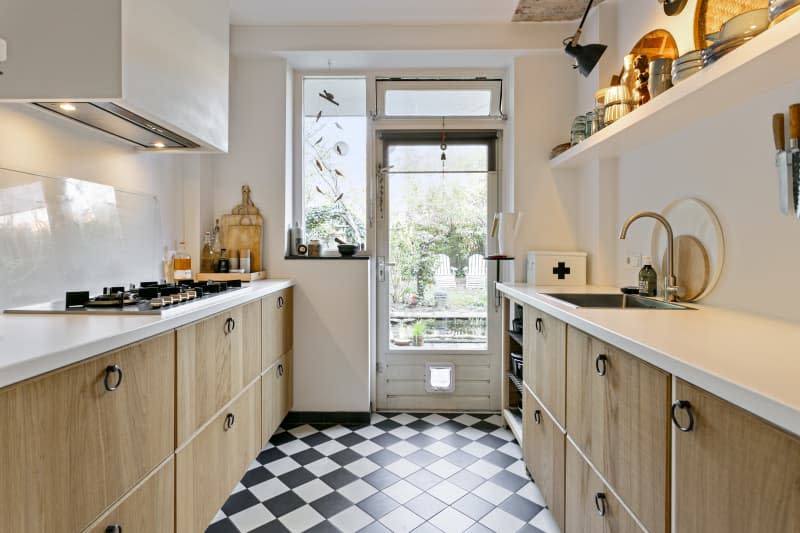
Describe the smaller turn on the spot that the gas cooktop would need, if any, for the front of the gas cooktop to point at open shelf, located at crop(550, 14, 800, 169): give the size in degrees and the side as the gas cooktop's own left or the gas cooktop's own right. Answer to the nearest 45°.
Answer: approximately 45° to the gas cooktop's own right

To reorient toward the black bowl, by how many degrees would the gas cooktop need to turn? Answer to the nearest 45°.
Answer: approximately 45° to its left

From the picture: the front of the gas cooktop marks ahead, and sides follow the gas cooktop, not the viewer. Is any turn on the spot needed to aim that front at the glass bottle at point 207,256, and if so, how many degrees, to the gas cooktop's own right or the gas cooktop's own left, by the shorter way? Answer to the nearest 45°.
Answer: approximately 90° to the gas cooktop's own left

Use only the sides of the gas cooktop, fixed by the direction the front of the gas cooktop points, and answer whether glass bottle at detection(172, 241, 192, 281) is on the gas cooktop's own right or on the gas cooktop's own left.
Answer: on the gas cooktop's own left

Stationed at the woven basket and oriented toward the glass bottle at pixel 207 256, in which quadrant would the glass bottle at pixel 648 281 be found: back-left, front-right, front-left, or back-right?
front-right

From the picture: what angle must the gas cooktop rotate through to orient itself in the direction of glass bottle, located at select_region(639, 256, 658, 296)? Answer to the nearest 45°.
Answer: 0° — it already faces it

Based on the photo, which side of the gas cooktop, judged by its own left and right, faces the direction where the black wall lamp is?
front

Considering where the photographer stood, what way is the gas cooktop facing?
facing to the right of the viewer
